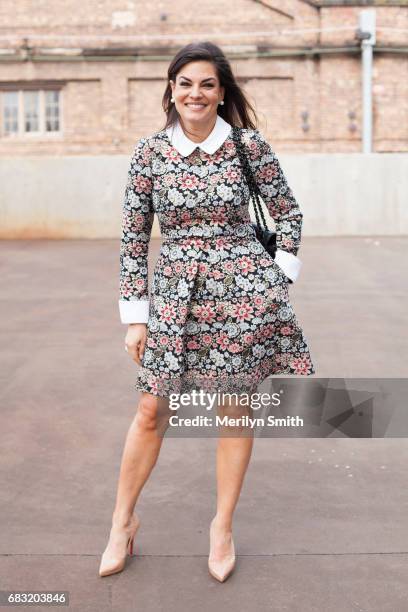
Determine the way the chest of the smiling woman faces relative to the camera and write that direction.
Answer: toward the camera

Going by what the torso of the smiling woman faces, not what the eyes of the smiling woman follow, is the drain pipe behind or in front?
behind
